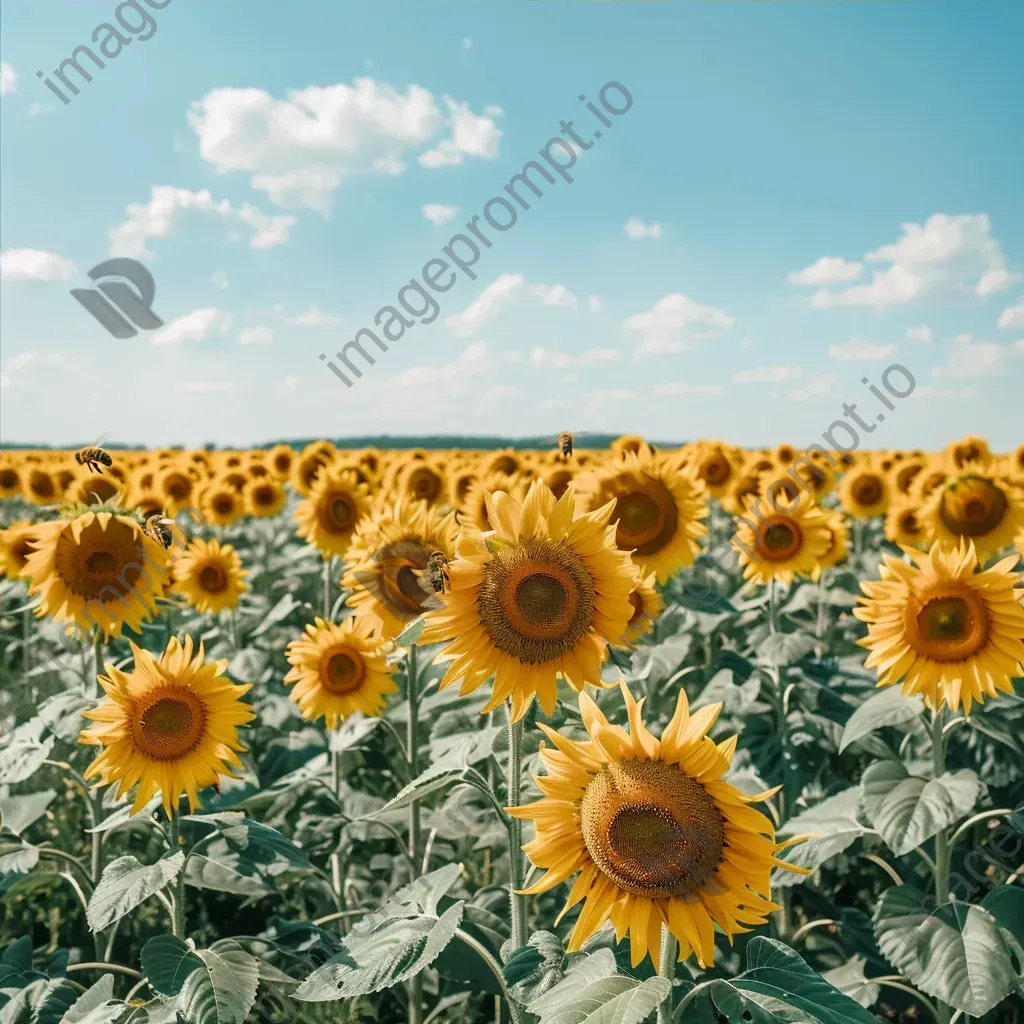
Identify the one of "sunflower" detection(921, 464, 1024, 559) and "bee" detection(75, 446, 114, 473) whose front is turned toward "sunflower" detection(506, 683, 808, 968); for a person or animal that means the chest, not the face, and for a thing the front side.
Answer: "sunflower" detection(921, 464, 1024, 559)

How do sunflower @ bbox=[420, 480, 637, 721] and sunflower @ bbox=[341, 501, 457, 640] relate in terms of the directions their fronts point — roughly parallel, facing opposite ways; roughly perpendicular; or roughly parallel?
roughly parallel

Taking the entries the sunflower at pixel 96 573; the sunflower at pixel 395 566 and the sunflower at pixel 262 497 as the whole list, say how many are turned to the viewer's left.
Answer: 0

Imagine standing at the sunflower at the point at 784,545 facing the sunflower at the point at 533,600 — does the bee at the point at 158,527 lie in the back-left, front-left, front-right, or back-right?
front-right

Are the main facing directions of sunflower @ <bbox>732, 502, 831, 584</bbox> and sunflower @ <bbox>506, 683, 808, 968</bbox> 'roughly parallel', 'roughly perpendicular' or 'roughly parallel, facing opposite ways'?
roughly parallel

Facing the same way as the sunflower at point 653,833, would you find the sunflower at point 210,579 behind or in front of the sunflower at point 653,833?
behind

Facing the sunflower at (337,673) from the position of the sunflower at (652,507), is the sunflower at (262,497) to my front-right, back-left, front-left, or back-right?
front-right

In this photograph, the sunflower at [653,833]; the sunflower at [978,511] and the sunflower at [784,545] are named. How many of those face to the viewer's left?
0

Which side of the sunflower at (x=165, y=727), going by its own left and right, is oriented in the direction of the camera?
front

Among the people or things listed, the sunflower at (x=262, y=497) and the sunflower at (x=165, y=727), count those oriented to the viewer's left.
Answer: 0

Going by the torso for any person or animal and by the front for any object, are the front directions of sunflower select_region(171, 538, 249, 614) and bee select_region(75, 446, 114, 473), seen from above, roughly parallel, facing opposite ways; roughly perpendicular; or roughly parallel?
roughly perpendicular

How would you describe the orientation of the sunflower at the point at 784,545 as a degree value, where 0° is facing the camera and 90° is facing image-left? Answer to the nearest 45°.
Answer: approximately 0°

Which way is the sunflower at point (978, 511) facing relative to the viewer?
toward the camera
